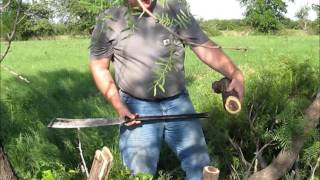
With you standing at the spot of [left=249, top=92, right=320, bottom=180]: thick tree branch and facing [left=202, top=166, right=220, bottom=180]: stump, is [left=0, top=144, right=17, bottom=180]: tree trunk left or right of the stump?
right

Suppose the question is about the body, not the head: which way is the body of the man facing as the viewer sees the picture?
toward the camera

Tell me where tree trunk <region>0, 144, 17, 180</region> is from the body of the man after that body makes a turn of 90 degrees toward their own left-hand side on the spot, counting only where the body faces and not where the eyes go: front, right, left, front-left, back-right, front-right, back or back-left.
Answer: back-right

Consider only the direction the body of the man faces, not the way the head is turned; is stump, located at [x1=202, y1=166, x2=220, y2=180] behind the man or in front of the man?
in front

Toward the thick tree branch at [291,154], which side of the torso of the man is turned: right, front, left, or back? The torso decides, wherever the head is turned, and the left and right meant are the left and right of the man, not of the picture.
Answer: left

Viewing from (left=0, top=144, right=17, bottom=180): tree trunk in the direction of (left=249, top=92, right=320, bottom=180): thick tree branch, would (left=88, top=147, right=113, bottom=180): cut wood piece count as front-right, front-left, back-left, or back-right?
front-right
